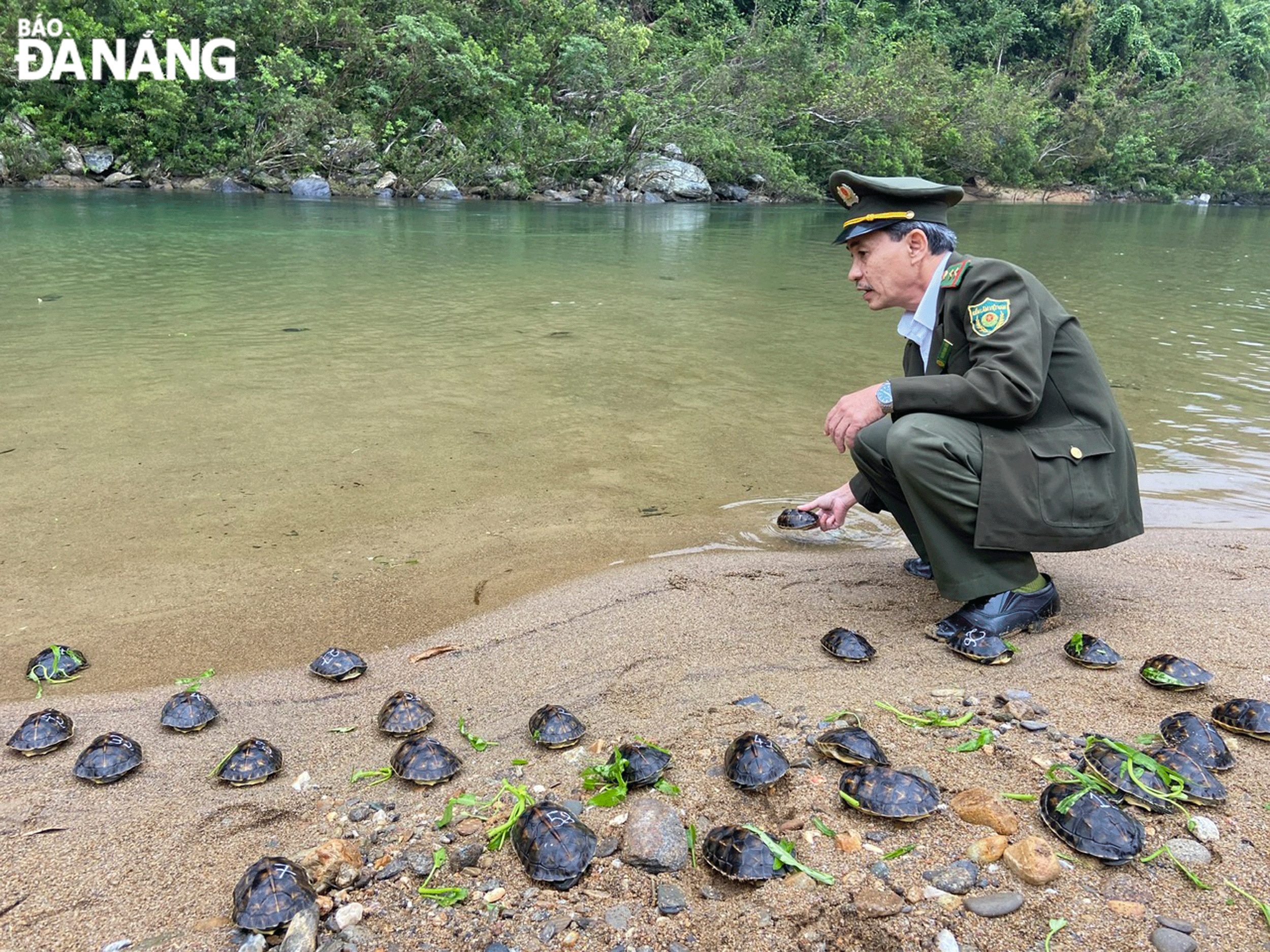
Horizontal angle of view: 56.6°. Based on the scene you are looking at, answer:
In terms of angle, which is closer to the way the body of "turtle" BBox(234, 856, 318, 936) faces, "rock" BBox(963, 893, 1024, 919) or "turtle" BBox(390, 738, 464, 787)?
the turtle

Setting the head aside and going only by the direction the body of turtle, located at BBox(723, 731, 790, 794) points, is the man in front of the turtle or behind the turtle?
in front

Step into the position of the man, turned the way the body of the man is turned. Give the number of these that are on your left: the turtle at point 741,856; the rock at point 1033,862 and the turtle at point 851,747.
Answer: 3

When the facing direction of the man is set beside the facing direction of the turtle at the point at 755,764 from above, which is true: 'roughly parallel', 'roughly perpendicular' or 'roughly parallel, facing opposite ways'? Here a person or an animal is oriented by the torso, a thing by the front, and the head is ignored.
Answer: roughly perpendicular

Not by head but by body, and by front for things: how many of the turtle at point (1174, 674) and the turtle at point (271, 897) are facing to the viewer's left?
1

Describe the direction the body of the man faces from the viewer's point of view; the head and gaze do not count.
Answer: to the viewer's left

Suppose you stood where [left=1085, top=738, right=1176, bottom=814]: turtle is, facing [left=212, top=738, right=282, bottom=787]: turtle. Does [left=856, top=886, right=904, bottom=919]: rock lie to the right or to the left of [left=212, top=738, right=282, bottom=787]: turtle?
left

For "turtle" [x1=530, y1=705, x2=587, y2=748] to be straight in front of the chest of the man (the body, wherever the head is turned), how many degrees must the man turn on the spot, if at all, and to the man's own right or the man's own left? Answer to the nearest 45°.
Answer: approximately 45° to the man's own left

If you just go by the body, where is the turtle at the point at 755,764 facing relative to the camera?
away from the camera

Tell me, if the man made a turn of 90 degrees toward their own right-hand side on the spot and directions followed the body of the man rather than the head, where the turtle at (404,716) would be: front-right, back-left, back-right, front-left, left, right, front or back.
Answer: back-left

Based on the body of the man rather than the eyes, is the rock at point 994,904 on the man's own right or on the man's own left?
on the man's own left

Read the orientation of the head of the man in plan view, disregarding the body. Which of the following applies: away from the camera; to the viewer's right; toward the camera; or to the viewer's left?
to the viewer's left
